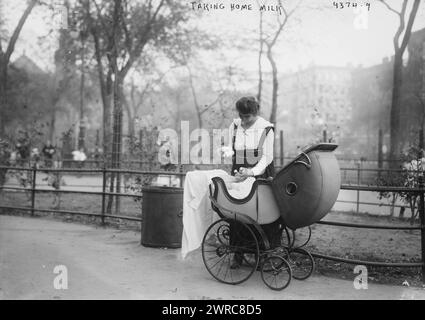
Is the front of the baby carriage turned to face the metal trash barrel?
no

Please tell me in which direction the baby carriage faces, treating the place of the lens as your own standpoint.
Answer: facing the viewer and to the right of the viewer

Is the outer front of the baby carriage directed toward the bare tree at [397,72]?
no
